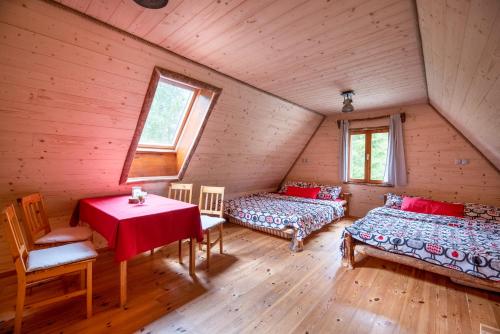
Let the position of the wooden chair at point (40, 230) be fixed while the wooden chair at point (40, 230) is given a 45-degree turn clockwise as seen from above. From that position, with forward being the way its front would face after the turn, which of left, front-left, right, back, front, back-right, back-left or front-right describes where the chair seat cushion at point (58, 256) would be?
front-right

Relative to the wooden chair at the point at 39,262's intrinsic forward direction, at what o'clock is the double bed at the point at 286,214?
The double bed is roughly at 12 o'clock from the wooden chair.

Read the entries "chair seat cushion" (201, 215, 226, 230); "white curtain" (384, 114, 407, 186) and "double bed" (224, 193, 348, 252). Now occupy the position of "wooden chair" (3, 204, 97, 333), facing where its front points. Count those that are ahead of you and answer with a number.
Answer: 3

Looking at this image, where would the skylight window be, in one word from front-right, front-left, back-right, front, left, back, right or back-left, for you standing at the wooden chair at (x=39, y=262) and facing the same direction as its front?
front-left

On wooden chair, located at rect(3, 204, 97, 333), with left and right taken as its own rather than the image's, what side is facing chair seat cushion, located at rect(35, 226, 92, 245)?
left

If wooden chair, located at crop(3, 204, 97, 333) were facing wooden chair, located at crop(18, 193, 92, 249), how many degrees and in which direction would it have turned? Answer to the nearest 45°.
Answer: approximately 90° to its left

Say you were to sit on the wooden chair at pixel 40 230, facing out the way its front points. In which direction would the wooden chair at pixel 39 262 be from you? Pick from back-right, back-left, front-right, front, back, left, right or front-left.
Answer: right

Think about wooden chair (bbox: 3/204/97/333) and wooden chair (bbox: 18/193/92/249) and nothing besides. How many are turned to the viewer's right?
2

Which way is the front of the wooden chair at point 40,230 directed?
to the viewer's right

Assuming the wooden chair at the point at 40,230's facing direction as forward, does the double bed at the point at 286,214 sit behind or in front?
in front

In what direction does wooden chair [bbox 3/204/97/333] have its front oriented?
to the viewer's right
